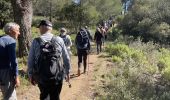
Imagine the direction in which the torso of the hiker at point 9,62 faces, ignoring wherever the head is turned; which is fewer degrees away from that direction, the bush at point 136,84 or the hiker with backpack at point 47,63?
the bush

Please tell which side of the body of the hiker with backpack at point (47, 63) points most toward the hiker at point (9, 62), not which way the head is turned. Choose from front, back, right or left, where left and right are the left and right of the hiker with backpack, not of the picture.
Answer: left

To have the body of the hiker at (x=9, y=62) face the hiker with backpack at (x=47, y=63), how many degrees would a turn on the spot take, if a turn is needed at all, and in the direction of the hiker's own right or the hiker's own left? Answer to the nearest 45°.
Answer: approximately 90° to the hiker's own right

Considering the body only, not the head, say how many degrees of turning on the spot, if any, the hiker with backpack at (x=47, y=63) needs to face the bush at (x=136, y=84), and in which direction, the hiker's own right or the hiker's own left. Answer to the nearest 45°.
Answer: approximately 45° to the hiker's own right

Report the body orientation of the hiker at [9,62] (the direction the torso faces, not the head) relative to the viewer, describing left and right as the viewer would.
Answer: facing away from the viewer and to the right of the viewer

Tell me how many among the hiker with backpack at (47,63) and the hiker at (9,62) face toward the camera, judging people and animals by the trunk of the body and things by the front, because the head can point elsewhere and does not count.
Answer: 0

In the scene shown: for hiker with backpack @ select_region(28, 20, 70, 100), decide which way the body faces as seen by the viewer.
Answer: away from the camera
